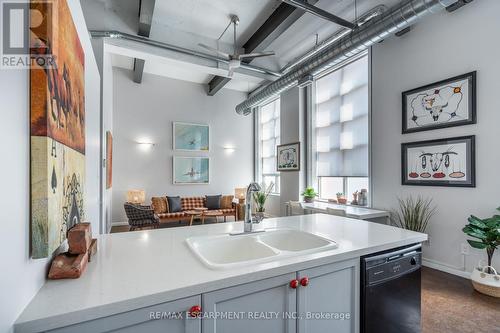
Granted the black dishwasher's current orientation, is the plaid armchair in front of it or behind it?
behind

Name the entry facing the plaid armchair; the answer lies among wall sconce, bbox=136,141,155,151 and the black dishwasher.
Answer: the wall sconce

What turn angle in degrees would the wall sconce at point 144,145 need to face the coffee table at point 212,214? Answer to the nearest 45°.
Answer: approximately 45° to its left

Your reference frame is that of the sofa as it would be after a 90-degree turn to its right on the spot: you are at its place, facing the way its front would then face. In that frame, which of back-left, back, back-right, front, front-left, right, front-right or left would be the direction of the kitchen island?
left

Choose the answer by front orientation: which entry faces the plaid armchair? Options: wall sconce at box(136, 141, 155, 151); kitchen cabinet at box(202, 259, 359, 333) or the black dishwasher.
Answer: the wall sconce

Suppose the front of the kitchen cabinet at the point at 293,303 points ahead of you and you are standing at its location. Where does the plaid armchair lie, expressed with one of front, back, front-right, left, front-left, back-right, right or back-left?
back

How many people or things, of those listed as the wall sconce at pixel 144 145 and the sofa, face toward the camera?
2

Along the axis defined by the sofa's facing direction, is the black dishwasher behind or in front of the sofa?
in front

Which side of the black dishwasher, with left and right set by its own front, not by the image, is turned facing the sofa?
back

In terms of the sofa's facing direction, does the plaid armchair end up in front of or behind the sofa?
in front

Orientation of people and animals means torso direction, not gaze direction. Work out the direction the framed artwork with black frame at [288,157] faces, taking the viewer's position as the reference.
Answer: facing the viewer and to the left of the viewer

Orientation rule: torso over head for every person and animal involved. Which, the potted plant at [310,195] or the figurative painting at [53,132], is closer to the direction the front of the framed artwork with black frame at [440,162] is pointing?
the figurative painting

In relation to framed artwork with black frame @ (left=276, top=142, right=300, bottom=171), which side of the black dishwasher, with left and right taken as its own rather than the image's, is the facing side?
back

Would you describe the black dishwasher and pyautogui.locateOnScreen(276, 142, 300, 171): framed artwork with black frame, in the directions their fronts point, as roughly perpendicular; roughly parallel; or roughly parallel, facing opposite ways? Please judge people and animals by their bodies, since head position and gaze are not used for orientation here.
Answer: roughly perpendicular

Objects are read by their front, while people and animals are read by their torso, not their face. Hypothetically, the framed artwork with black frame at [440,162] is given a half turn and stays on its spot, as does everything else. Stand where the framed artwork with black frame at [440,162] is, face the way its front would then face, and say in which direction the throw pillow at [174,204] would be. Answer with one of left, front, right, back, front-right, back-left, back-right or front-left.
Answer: back-left
